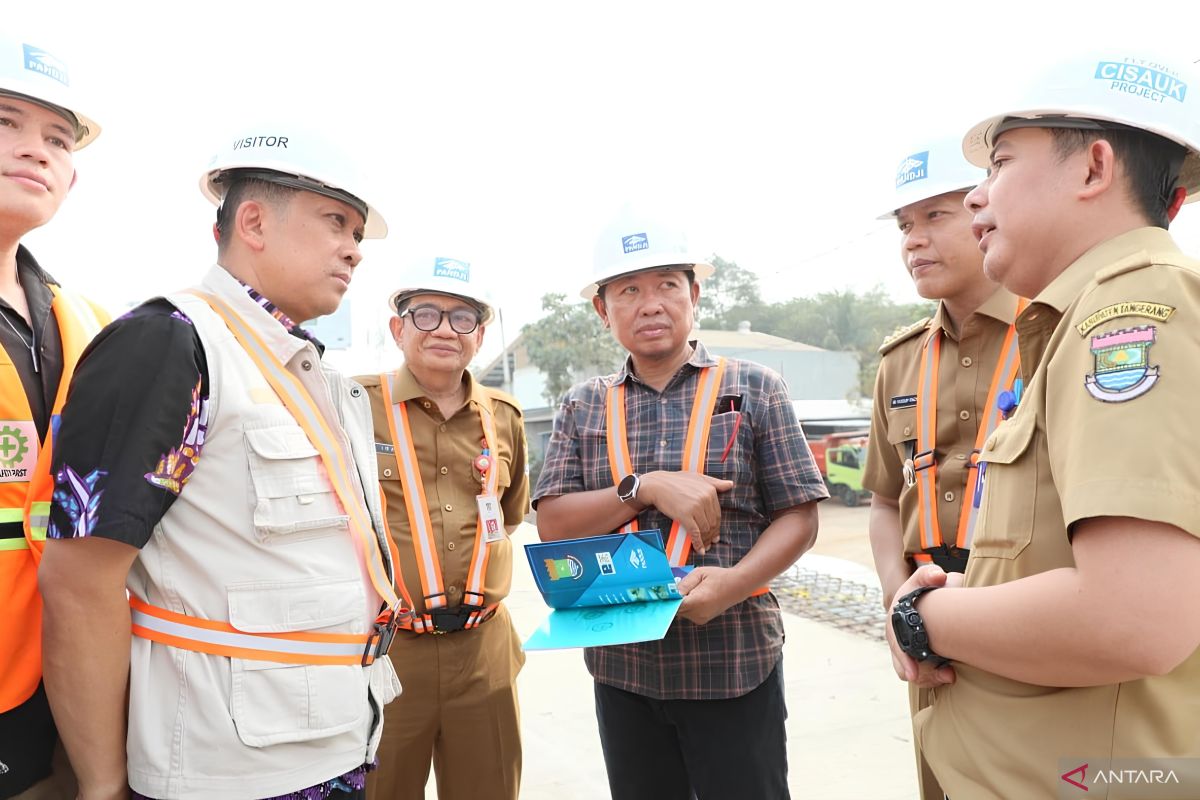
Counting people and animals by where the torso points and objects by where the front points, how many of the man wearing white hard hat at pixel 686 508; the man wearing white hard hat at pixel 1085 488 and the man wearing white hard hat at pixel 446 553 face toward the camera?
2

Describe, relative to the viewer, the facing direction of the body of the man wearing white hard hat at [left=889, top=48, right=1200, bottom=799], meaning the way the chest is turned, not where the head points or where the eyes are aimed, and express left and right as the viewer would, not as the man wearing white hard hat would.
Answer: facing to the left of the viewer

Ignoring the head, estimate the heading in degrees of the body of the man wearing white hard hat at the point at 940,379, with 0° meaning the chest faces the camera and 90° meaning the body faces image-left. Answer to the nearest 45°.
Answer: approximately 45°

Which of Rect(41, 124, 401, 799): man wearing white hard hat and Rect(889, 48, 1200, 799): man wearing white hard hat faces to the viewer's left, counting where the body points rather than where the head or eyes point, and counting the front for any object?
Rect(889, 48, 1200, 799): man wearing white hard hat

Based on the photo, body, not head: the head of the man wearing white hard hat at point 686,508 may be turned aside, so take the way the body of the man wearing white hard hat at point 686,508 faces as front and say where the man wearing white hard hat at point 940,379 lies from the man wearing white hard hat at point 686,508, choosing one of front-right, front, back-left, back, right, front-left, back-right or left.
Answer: left

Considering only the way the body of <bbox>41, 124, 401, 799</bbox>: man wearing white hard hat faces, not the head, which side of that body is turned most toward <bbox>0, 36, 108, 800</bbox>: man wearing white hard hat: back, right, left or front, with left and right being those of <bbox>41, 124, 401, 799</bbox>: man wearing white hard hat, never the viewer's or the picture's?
back

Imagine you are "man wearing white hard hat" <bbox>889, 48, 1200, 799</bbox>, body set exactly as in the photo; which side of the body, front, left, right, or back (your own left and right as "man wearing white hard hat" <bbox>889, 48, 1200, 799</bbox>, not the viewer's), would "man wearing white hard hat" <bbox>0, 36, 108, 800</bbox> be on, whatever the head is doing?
front

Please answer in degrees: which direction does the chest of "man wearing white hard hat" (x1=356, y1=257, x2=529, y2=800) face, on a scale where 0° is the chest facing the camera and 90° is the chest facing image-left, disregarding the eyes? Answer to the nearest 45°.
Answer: approximately 0°

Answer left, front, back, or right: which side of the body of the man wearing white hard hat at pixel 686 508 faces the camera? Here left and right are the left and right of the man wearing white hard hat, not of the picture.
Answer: front
